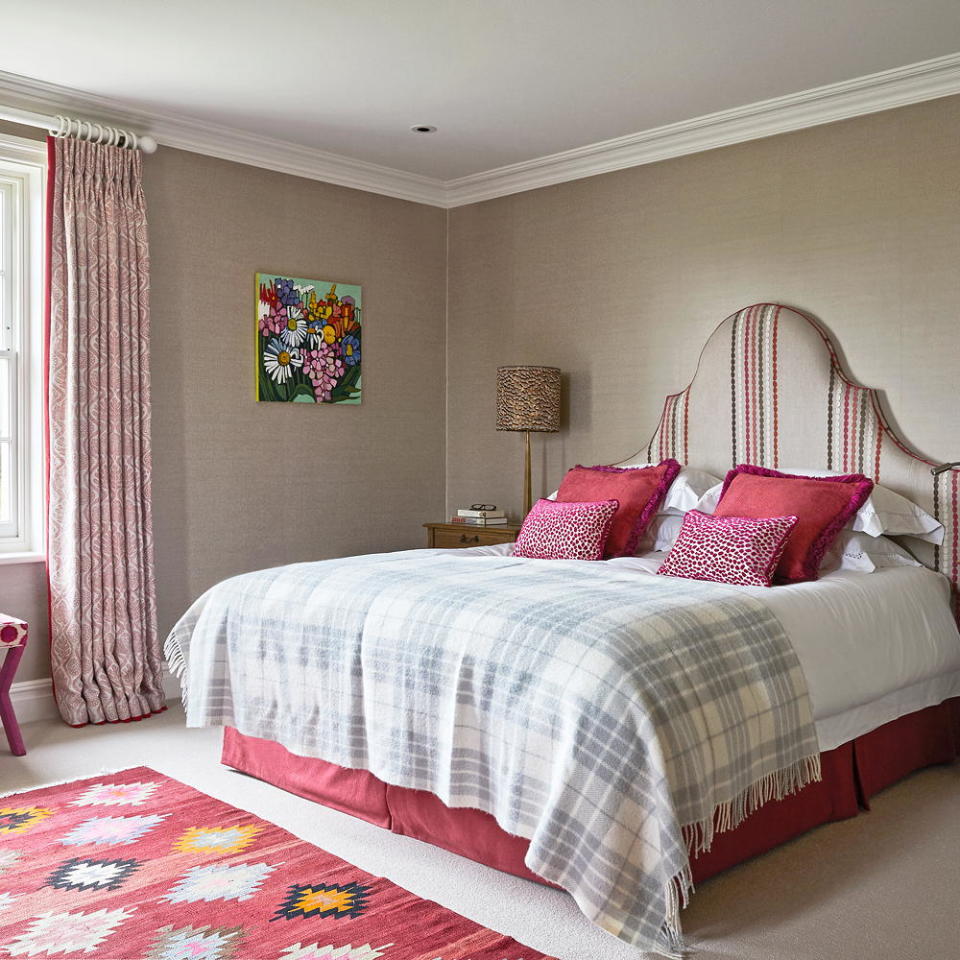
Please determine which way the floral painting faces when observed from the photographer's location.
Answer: facing the viewer and to the right of the viewer

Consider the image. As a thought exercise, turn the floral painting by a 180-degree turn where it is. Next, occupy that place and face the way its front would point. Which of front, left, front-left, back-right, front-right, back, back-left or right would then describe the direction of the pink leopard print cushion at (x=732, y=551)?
back

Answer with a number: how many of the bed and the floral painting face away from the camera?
0

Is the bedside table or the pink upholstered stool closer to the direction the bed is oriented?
the pink upholstered stool

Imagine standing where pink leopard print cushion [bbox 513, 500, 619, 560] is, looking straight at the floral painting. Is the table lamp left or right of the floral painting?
right

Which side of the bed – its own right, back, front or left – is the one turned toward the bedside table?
right

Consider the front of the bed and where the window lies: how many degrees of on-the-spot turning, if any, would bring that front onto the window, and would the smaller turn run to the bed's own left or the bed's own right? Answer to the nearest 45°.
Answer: approximately 45° to the bed's own right

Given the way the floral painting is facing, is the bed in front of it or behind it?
in front

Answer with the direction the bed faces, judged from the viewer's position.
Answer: facing the viewer and to the left of the viewer

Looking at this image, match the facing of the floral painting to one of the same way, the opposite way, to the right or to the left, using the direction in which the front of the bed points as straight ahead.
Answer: to the left

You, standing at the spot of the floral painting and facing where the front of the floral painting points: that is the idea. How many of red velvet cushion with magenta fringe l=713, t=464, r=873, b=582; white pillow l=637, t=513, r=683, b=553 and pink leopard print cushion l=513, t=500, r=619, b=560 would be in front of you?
3

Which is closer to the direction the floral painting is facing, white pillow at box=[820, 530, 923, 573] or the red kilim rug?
the white pillow

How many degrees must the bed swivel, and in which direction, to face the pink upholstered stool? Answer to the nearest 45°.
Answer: approximately 45° to its right

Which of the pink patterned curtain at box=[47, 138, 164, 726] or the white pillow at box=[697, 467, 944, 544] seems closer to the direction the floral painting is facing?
the white pillow

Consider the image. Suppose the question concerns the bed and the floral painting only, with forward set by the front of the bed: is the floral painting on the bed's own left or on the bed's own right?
on the bed's own right
